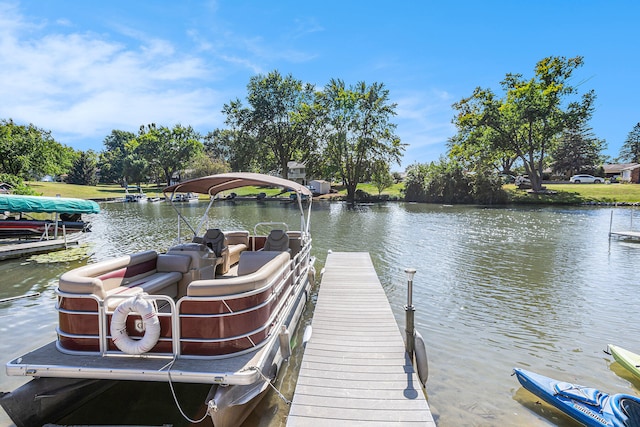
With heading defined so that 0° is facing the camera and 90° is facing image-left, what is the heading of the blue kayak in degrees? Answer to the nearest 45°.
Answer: approximately 135°

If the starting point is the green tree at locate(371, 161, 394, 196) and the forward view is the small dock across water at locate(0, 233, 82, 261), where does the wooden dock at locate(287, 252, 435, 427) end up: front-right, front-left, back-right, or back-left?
front-left

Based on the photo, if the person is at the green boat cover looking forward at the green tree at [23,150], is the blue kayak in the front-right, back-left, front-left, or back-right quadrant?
back-right

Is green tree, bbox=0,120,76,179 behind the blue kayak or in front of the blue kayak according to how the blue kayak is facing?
in front

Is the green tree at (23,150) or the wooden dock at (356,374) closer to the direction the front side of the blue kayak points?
the green tree

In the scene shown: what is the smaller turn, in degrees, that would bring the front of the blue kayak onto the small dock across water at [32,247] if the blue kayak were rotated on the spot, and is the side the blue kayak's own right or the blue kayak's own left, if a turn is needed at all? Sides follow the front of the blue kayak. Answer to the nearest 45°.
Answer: approximately 45° to the blue kayak's own left

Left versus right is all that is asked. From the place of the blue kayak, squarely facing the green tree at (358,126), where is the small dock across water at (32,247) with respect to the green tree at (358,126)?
left

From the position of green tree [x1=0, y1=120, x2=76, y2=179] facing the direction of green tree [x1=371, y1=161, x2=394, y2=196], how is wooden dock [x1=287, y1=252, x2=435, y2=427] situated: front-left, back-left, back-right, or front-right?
front-right

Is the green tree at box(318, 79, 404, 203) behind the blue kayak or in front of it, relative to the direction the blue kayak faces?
in front

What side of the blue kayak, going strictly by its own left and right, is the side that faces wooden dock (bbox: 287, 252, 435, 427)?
front

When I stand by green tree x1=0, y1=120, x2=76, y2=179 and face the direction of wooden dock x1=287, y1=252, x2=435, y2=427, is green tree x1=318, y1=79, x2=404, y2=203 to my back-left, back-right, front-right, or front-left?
front-left
